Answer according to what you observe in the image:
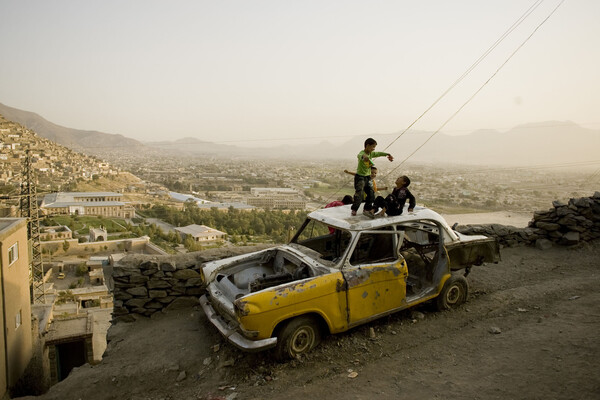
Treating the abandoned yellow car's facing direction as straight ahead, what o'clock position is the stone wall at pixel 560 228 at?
The stone wall is roughly at 6 o'clock from the abandoned yellow car.

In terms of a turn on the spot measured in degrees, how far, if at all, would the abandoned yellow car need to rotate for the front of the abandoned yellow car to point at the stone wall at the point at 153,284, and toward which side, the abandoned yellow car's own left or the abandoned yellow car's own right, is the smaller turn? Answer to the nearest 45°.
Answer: approximately 45° to the abandoned yellow car's own right

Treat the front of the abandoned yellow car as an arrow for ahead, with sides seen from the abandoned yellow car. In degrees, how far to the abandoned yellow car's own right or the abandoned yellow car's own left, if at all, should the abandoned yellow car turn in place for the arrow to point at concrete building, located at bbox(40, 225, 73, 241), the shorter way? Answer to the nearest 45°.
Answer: approximately 90° to the abandoned yellow car's own right

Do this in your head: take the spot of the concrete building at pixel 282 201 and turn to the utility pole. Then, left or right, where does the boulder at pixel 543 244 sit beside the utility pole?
left

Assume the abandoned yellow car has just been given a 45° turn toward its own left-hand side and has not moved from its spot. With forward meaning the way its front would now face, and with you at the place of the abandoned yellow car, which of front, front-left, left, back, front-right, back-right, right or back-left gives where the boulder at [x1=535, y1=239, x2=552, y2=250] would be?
back-left

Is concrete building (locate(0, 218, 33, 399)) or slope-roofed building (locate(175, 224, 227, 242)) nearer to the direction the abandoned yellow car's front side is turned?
the concrete building

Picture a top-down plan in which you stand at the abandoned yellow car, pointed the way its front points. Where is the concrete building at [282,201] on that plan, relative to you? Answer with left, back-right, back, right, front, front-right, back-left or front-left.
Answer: back-right

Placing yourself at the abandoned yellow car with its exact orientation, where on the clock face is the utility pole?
The utility pole is roughly at 3 o'clock from the abandoned yellow car.

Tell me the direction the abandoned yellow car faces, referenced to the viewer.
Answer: facing the viewer and to the left of the viewer
